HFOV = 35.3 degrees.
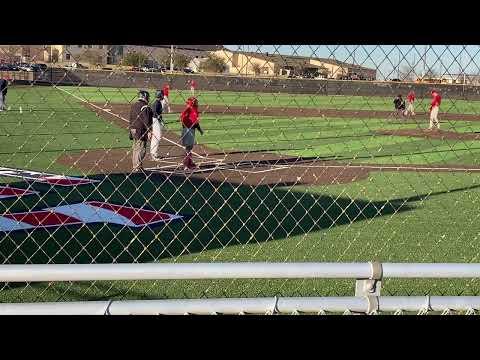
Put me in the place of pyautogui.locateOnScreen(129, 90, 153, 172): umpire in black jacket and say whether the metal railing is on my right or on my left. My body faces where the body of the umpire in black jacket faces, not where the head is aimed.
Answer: on my right

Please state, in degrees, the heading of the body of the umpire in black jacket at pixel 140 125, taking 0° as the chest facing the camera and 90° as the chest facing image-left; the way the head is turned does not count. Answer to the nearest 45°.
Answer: approximately 225°
